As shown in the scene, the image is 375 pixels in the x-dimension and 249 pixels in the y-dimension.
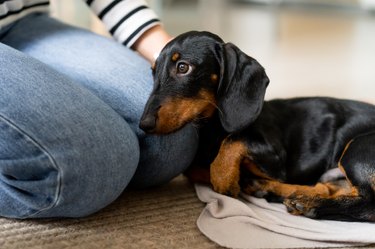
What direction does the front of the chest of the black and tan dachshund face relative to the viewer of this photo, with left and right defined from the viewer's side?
facing to the left of the viewer
